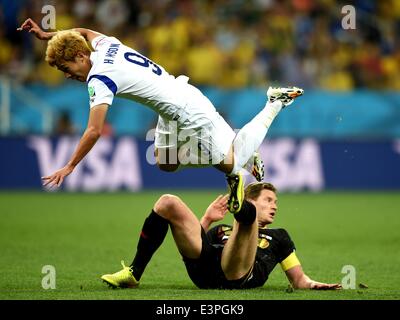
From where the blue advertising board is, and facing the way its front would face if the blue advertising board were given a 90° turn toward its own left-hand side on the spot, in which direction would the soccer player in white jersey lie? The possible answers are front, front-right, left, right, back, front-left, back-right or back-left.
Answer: right

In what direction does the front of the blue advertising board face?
toward the camera
